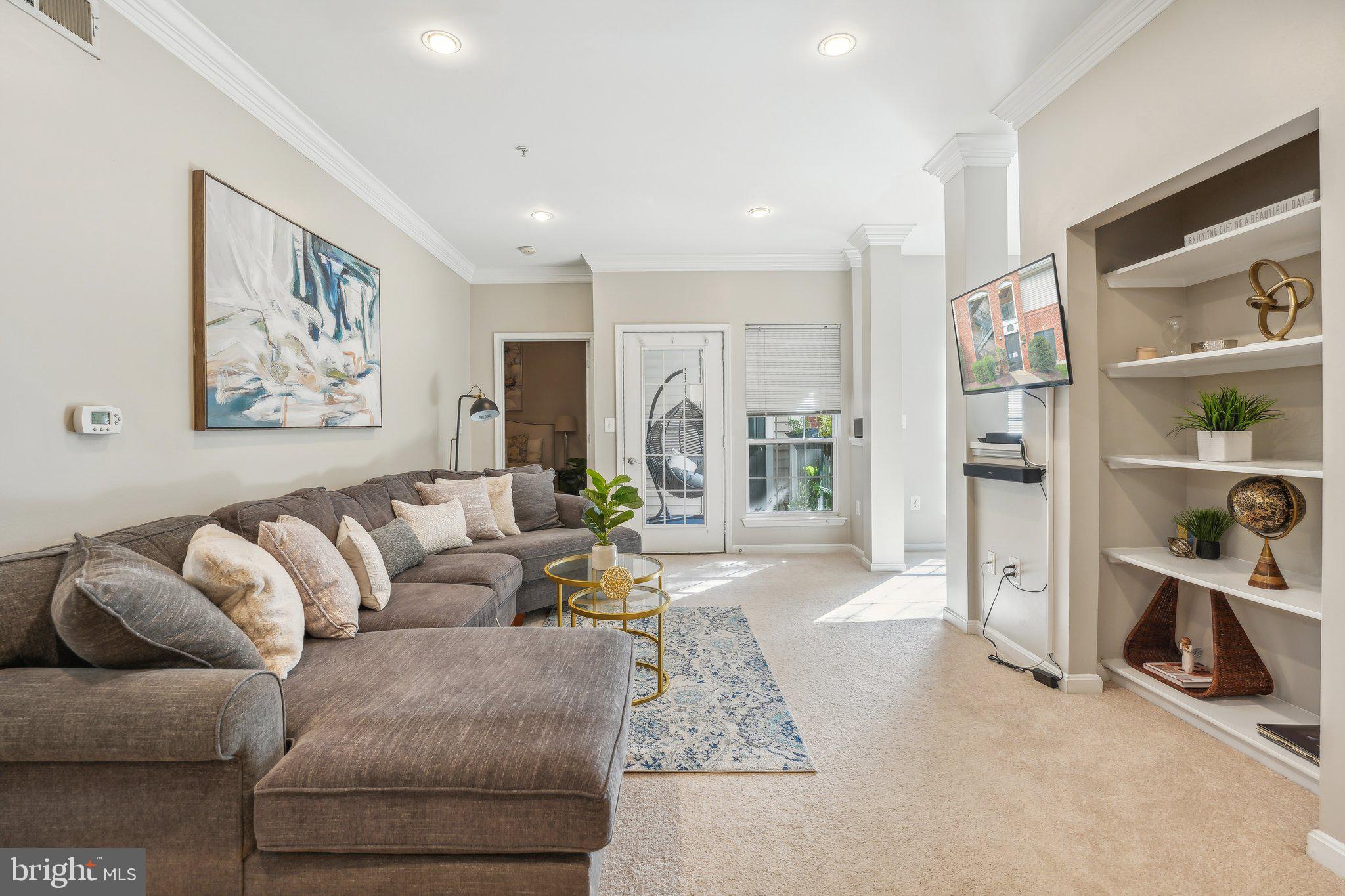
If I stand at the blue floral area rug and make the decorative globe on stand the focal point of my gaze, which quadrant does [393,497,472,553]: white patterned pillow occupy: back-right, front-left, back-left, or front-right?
back-left

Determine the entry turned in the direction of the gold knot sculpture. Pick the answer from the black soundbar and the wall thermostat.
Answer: the wall thermostat

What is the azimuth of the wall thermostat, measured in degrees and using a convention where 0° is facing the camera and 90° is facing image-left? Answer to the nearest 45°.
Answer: approximately 315°

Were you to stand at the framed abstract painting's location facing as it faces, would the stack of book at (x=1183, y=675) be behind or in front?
in front

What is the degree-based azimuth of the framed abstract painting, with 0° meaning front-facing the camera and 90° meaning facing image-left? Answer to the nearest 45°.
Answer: approximately 315°

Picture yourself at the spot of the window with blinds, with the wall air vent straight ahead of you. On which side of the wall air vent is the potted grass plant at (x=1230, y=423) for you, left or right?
left

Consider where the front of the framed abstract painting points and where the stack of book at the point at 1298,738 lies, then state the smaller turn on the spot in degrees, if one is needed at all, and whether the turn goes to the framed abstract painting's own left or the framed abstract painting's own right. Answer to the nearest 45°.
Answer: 0° — it already faces it

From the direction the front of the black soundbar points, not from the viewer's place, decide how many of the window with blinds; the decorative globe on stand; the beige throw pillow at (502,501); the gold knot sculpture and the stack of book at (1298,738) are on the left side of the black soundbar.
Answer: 3

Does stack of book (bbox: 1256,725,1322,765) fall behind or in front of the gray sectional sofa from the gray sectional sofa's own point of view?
in front

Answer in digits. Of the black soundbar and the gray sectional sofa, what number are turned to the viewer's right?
1

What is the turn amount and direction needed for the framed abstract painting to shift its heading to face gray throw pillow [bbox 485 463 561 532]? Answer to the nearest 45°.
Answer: approximately 90° to its left

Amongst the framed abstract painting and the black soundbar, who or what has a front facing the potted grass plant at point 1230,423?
the framed abstract painting

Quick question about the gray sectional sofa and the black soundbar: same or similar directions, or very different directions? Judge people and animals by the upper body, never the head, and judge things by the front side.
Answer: very different directions

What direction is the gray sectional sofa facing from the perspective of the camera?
to the viewer's right

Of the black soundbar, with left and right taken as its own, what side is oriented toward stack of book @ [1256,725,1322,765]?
left

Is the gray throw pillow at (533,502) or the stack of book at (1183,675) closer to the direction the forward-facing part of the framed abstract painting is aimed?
the stack of book

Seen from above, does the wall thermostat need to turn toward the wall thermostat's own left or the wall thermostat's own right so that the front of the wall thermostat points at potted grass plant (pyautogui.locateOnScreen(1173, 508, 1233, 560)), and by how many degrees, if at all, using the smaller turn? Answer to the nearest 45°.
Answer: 0° — it already faces it
